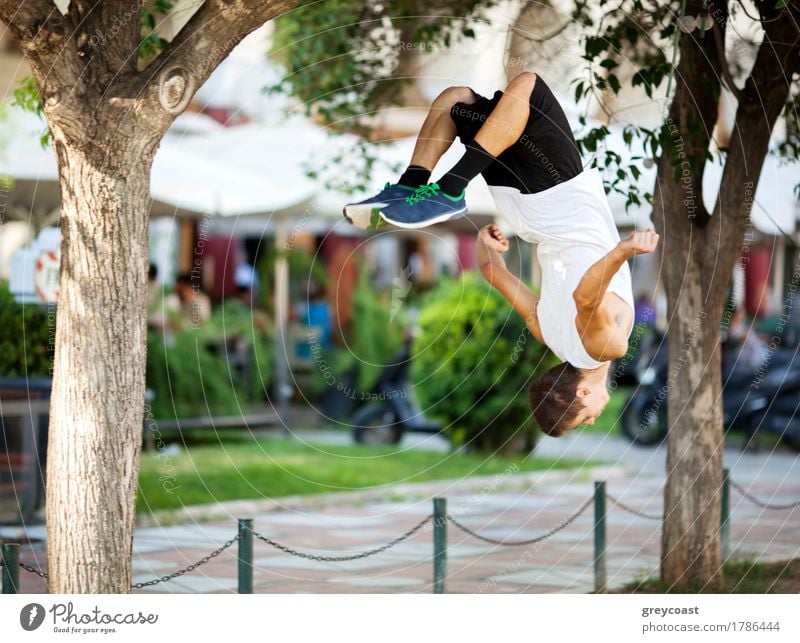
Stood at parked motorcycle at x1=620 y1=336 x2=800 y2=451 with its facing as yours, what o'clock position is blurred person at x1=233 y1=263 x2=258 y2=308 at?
The blurred person is roughly at 1 o'clock from the parked motorcycle.

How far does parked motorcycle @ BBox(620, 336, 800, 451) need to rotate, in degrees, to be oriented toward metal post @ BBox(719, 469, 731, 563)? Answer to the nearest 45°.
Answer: approximately 90° to its left

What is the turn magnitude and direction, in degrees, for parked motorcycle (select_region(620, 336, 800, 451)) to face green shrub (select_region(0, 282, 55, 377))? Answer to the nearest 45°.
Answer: approximately 45° to its left

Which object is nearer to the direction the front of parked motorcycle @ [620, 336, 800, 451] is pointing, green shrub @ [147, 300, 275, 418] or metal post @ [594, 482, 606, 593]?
the green shrub

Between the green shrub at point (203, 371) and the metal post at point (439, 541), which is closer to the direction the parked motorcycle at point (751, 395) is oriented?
the green shrub

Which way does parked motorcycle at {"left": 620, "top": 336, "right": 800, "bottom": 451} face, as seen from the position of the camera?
facing to the left of the viewer

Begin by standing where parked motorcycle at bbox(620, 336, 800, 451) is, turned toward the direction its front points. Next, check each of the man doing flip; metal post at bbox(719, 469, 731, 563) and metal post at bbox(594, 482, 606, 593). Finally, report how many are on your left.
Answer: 3

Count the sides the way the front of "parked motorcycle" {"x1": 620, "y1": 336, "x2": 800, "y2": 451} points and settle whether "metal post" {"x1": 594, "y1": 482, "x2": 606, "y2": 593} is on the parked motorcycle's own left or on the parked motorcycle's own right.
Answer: on the parked motorcycle's own left

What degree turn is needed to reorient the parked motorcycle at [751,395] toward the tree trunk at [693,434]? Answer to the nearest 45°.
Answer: approximately 90° to its left

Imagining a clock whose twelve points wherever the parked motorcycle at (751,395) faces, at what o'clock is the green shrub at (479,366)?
The green shrub is roughly at 11 o'clock from the parked motorcycle.
